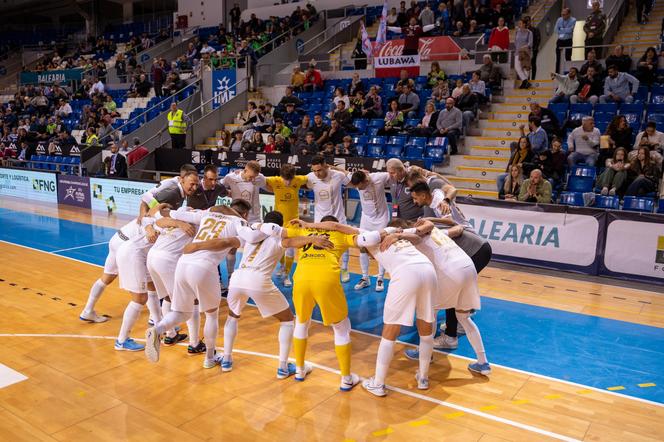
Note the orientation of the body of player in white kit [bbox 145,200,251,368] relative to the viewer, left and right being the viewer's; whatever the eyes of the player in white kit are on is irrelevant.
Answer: facing away from the viewer and to the right of the viewer

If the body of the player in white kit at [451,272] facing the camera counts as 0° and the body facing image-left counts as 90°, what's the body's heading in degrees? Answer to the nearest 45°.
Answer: approximately 135°

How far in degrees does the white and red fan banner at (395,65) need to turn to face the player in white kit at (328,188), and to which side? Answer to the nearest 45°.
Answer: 0° — it already faces them

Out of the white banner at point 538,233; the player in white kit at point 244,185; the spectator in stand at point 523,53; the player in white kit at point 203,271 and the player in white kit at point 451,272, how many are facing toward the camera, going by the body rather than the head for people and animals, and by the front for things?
3

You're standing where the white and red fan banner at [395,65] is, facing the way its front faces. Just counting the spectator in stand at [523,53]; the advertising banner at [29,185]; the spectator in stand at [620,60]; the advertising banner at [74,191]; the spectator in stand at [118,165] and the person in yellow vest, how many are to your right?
4

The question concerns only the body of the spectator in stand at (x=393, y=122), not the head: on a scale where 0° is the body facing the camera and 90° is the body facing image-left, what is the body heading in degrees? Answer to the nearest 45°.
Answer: approximately 45°

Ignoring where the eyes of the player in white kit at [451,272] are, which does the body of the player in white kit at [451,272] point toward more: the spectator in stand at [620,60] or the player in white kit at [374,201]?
the player in white kit
